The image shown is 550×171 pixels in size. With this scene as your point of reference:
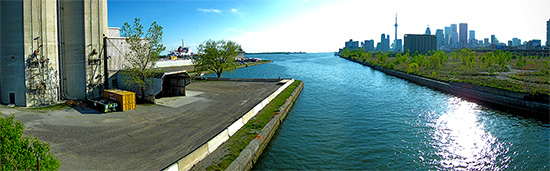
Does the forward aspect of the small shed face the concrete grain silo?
no

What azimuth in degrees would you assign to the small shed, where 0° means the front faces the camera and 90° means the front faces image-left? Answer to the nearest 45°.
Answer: approximately 315°

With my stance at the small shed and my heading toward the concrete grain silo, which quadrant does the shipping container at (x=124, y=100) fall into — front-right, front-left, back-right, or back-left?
front-left

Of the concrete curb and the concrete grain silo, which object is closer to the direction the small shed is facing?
the concrete curb

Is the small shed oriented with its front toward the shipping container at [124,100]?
no
